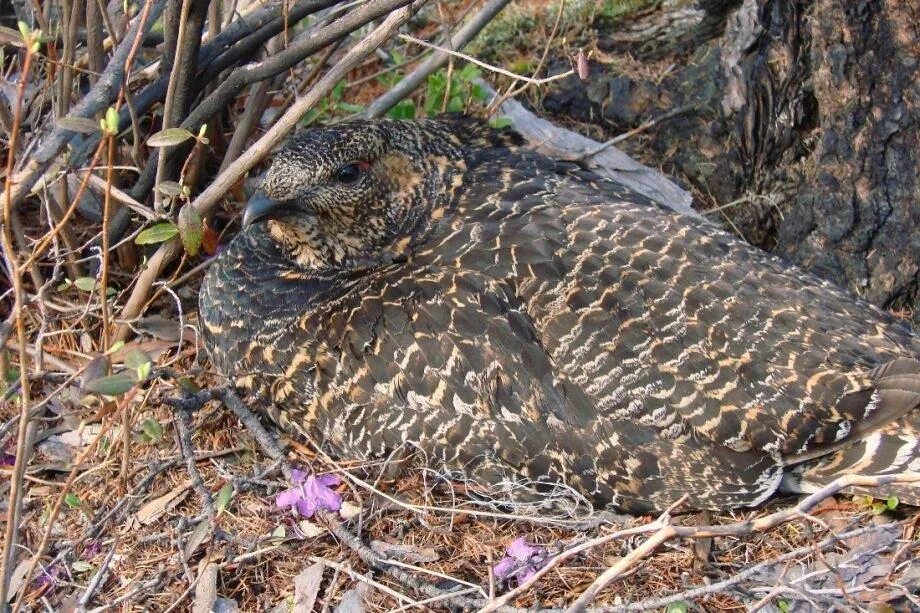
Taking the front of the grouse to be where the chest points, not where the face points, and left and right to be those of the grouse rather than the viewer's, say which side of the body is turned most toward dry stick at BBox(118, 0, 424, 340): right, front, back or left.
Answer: front

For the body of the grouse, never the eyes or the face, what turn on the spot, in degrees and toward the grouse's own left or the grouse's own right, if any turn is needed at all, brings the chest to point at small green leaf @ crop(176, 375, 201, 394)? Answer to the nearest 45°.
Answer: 0° — it already faces it

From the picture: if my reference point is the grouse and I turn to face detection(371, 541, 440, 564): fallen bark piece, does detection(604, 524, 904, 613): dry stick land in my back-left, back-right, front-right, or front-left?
front-left

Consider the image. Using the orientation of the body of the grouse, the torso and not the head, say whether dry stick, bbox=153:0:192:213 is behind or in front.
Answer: in front

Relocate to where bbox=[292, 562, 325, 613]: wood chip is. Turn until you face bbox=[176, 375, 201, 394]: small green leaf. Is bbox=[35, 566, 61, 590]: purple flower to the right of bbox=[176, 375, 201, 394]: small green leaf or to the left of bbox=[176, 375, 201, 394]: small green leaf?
left

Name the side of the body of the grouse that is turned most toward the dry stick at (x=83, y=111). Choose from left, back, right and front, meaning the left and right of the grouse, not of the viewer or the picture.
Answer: front

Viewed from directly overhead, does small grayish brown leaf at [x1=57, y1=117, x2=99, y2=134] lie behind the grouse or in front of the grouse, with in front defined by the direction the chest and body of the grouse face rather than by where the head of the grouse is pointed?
in front

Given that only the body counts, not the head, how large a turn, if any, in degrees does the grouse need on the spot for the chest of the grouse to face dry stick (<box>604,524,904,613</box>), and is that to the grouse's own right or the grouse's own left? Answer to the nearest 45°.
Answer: approximately 135° to the grouse's own left

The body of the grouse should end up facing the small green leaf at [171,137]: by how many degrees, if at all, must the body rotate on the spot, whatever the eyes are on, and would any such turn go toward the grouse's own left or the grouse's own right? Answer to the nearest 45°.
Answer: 0° — it already faces it

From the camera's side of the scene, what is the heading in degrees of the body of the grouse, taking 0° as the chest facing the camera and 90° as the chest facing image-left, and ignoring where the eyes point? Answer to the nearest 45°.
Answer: approximately 90°

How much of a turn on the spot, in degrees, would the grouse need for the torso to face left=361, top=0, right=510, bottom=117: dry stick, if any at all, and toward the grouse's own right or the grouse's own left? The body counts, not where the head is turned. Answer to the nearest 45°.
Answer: approximately 45° to the grouse's own right

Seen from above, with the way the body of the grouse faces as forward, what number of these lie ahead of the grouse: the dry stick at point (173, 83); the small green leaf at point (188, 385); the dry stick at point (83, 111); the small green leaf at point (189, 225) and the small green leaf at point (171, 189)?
5
